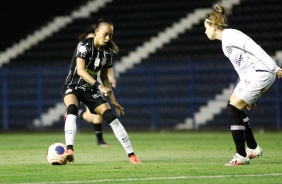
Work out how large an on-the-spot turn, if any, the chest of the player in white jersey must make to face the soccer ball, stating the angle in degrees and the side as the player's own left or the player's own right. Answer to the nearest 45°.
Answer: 0° — they already face it

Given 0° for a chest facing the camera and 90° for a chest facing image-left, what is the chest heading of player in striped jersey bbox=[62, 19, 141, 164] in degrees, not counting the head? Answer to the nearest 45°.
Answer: approximately 315°

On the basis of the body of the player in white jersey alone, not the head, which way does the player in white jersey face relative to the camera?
to the viewer's left

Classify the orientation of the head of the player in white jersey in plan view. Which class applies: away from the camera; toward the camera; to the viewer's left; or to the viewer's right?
to the viewer's left

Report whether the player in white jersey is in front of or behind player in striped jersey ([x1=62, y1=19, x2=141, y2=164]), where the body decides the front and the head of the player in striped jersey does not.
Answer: in front

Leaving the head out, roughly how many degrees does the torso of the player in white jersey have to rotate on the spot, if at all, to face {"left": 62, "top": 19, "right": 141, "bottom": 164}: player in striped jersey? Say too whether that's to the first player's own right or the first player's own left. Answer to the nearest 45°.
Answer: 0° — they already face them

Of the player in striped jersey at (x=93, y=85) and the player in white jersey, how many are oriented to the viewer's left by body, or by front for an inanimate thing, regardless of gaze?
1
